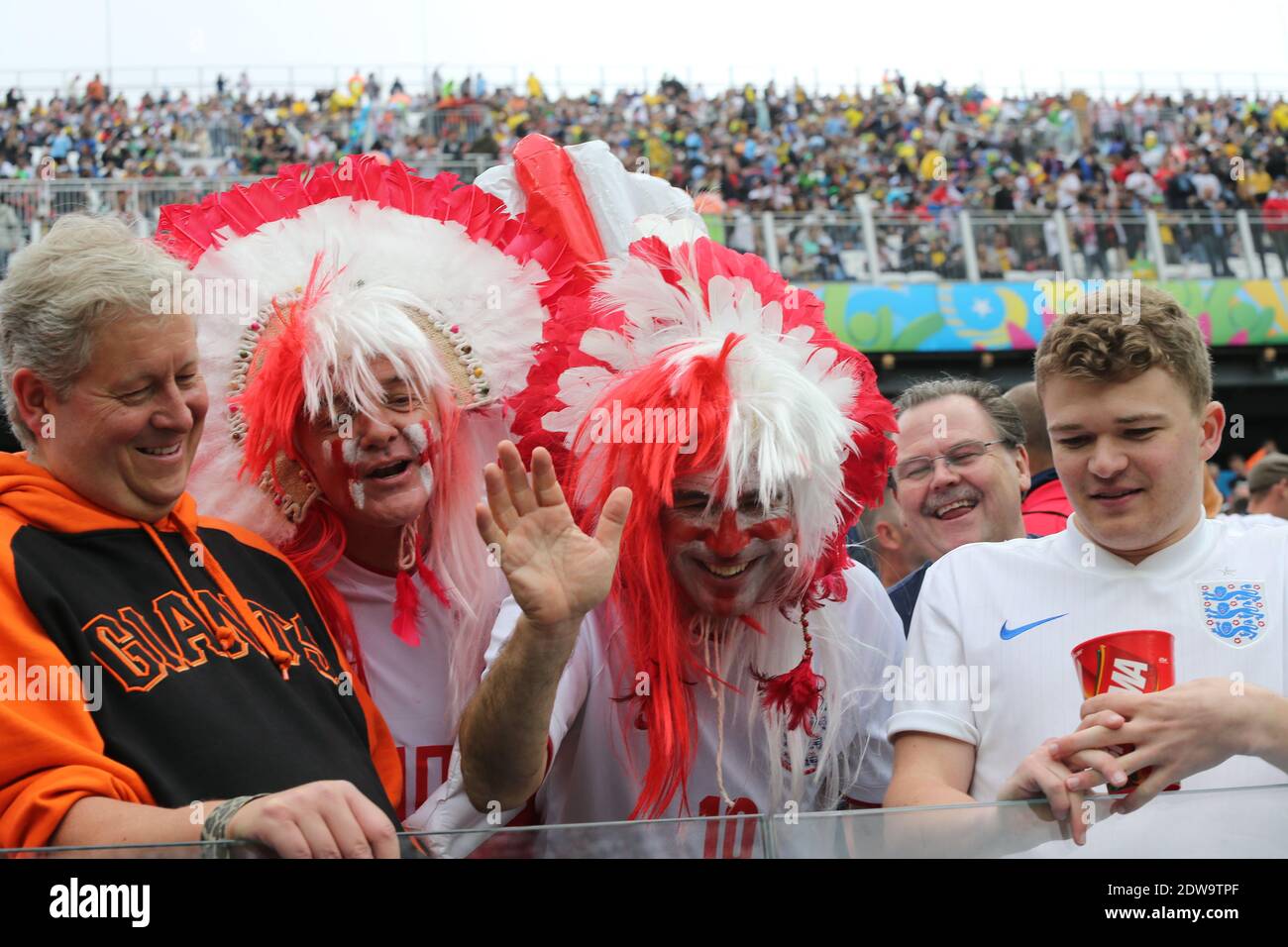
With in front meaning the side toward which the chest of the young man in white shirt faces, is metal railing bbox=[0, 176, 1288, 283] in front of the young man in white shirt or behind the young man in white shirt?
behind

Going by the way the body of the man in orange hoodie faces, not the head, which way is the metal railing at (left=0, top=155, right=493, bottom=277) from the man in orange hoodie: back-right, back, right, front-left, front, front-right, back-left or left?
back-left

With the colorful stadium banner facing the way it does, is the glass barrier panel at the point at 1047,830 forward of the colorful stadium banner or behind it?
forward

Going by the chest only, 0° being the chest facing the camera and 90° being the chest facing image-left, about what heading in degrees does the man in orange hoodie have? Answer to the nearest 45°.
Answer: approximately 315°

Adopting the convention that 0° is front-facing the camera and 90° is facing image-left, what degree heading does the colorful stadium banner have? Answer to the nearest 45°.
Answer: approximately 0°

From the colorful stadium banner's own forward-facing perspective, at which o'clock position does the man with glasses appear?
The man with glasses is roughly at 12 o'clock from the colorful stadium banner.
